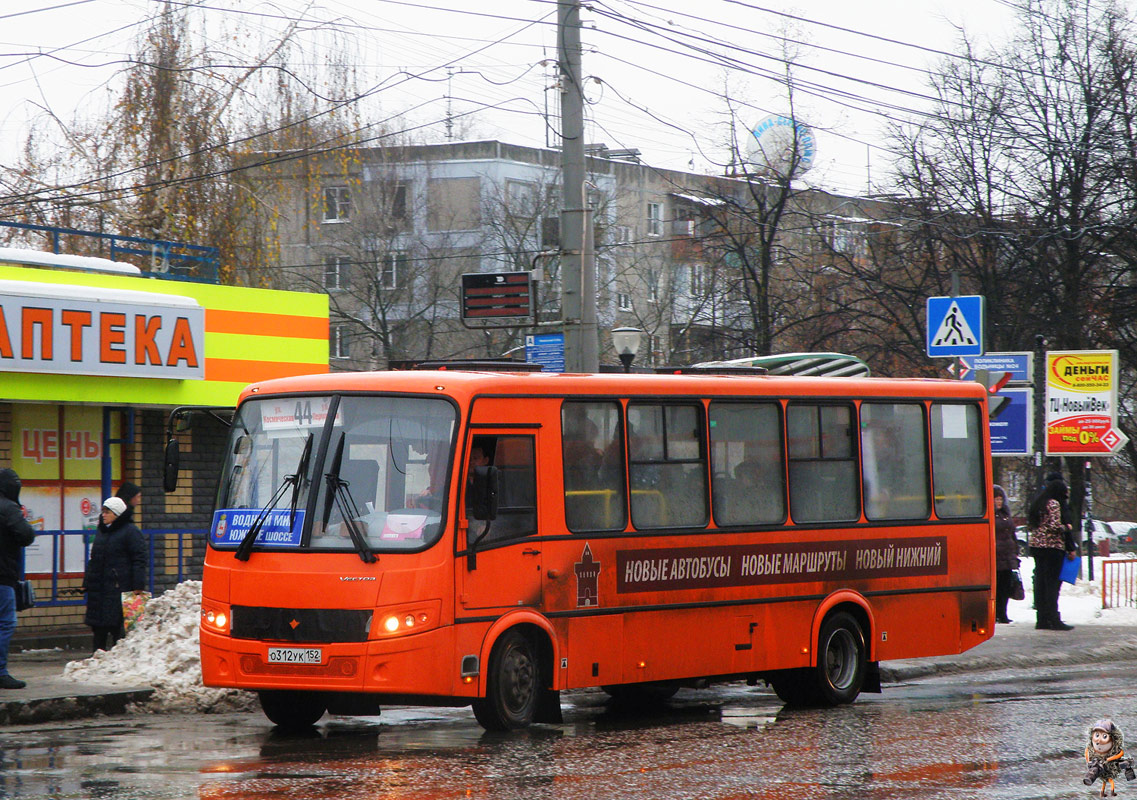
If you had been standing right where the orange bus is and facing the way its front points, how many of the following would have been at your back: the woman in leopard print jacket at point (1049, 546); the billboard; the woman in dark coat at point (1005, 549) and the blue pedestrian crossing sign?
4

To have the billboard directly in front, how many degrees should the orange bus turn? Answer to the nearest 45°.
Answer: approximately 180°

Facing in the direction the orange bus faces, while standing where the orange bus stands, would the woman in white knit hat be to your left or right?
on your right

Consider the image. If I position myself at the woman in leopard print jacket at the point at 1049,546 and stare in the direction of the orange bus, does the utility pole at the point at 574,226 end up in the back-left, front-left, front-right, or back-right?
front-right

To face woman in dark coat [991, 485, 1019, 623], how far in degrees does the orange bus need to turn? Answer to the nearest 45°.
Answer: approximately 180°

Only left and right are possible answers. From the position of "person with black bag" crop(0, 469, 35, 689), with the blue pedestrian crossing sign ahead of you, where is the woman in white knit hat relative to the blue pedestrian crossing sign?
left

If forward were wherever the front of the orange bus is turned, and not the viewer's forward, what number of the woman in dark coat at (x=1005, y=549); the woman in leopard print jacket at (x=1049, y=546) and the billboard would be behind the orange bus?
3

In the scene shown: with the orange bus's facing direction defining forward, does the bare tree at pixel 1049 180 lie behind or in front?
behind

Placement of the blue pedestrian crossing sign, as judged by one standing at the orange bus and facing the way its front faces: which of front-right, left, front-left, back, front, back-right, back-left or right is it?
back

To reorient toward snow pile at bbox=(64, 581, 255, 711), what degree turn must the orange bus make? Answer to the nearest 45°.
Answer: approximately 90° to its right

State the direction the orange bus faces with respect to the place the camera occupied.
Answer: facing the viewer and to the left of the viewer

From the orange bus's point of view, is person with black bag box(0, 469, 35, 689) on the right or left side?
on its right

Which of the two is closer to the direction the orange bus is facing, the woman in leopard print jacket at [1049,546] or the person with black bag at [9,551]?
the person with black bag

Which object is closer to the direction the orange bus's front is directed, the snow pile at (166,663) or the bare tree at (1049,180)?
the snow pile

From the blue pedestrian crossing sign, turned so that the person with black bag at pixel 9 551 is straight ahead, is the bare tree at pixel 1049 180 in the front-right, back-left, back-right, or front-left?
back-right
